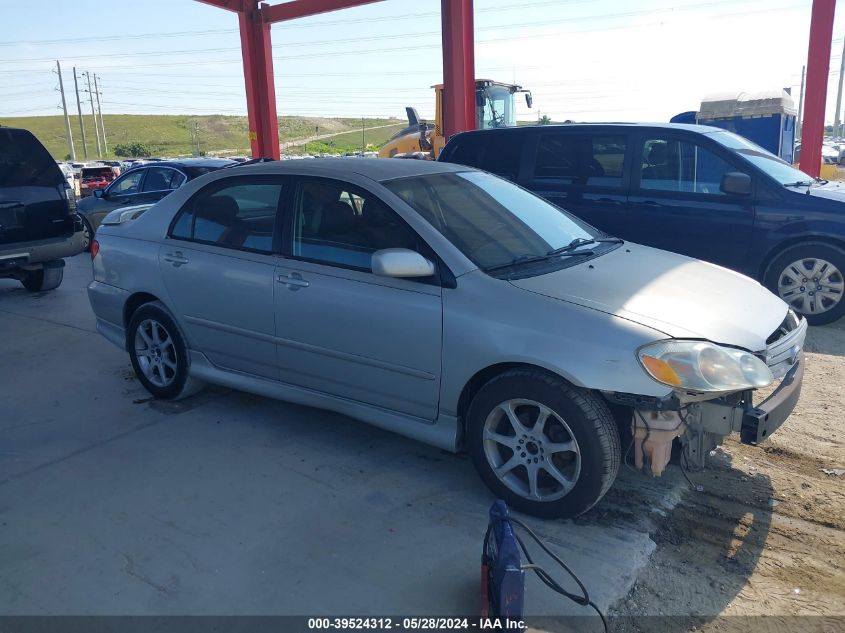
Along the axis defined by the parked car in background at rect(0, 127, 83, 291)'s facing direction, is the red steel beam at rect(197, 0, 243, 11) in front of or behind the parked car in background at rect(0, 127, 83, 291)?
in front

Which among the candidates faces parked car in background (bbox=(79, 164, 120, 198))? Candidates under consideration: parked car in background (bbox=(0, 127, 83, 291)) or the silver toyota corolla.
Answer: parked car in background (bbox=(0, 127, 83, 291))

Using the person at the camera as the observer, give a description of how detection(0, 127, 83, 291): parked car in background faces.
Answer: facing away from the viewer

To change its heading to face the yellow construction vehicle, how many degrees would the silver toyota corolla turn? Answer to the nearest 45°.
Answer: approximately 135° to its left

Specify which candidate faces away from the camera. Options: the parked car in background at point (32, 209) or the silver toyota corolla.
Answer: the parked car in background

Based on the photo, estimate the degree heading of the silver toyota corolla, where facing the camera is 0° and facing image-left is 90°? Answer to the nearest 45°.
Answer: approximately 315°

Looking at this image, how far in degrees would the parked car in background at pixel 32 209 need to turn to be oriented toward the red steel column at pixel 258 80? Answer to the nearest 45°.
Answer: approximately 45° to its right

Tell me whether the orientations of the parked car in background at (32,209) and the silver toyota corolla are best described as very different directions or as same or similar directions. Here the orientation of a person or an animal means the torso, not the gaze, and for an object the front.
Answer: very different directions

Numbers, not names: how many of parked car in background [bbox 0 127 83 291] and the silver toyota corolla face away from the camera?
1

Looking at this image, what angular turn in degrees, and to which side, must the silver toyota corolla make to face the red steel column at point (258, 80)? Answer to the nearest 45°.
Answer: approximately 135° to its left
